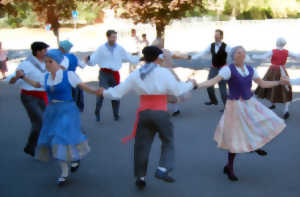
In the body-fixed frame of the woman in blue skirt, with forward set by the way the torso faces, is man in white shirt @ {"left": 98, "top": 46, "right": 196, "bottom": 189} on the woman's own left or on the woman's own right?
on the woman's own left

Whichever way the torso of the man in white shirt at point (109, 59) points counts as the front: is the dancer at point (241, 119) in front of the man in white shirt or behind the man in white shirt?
in front

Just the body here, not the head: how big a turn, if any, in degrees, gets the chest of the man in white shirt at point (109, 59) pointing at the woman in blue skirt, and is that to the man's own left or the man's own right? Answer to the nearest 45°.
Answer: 0° — they already face them

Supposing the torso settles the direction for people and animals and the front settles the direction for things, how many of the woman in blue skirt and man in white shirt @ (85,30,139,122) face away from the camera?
0

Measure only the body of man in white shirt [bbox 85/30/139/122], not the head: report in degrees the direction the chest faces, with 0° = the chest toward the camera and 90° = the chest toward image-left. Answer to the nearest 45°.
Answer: approximately 0°

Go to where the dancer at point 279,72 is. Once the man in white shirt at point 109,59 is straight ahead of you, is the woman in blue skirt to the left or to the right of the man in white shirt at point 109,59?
left

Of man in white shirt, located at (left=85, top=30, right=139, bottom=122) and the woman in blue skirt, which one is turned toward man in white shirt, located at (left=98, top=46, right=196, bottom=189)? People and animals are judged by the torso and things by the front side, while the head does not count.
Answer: man in white shirt, located at (left=85, top=30, right=139, bottom=122)

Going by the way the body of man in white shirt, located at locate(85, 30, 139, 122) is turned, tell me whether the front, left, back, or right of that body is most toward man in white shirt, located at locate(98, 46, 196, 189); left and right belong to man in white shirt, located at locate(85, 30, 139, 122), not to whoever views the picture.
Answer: front
